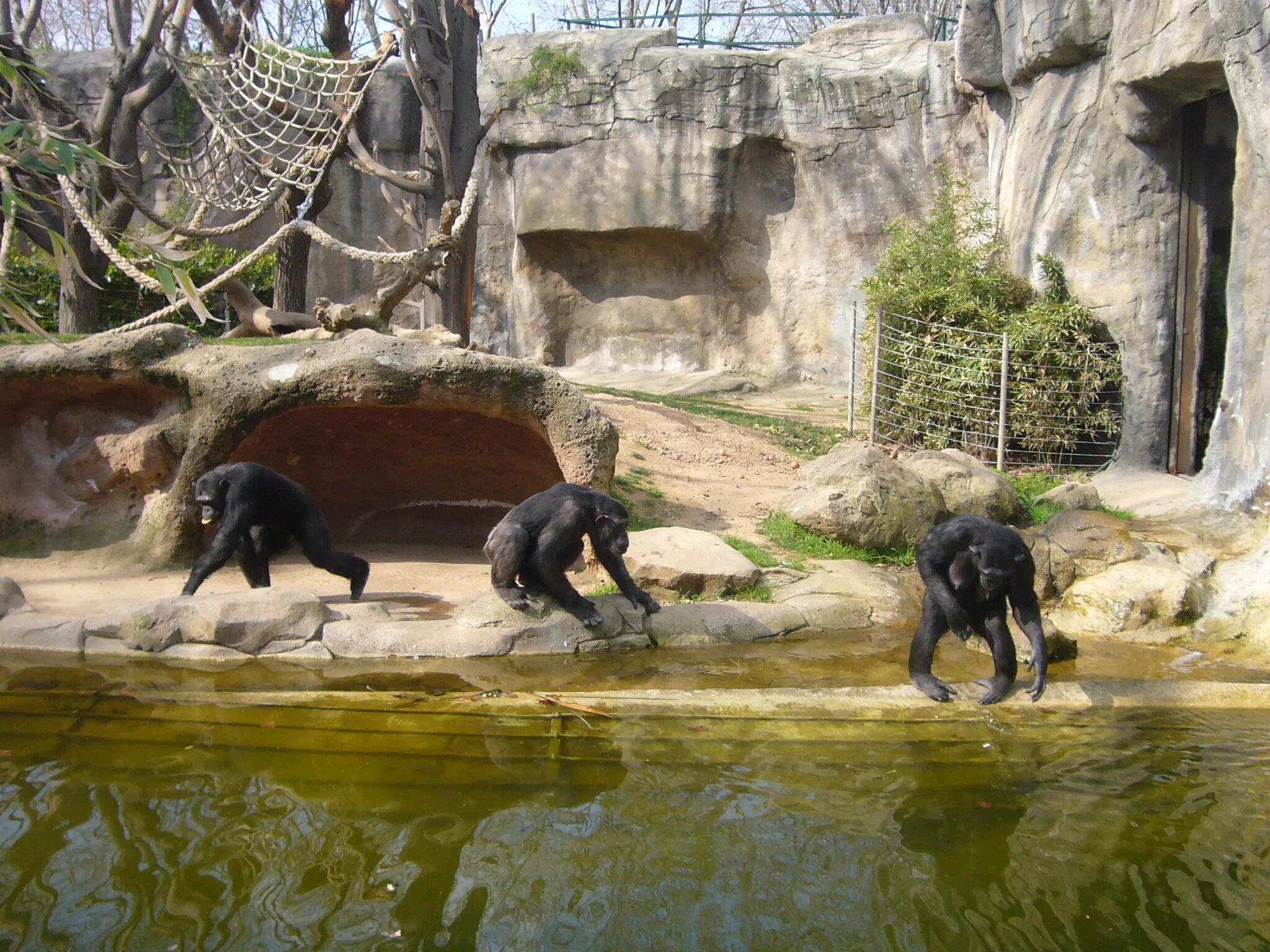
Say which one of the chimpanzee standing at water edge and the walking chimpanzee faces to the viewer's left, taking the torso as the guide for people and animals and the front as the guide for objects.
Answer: the walking chimpanzee

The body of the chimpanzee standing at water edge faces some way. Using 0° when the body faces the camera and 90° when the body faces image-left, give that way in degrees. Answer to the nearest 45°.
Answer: approximately 0°

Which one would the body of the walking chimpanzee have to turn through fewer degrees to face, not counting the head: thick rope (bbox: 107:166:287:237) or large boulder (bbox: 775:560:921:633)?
the thick rope

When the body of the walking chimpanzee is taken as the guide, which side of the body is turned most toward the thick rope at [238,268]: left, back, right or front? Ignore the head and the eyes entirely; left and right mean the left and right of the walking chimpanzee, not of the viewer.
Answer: right

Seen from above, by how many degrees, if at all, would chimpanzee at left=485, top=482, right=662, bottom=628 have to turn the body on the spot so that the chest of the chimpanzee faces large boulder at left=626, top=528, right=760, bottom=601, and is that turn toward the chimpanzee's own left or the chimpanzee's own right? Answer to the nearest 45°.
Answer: approximately 45° to the chimpanzee's own left

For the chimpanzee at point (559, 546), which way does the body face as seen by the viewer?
to the viewer's right

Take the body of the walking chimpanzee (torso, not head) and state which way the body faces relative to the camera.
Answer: to the viewer's left

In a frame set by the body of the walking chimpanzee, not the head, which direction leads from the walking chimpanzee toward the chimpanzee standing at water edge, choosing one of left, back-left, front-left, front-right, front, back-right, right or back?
back-left

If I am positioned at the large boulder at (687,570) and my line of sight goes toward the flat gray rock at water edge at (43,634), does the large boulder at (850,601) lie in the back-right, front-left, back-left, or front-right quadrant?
back-left

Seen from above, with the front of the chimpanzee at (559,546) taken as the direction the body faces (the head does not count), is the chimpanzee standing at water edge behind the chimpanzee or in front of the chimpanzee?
in front

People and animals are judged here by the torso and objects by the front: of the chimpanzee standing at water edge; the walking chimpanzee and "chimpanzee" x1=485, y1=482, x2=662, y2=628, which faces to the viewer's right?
the chimpanzee

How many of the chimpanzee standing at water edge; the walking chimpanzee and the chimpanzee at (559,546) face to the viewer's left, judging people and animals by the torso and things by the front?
1
